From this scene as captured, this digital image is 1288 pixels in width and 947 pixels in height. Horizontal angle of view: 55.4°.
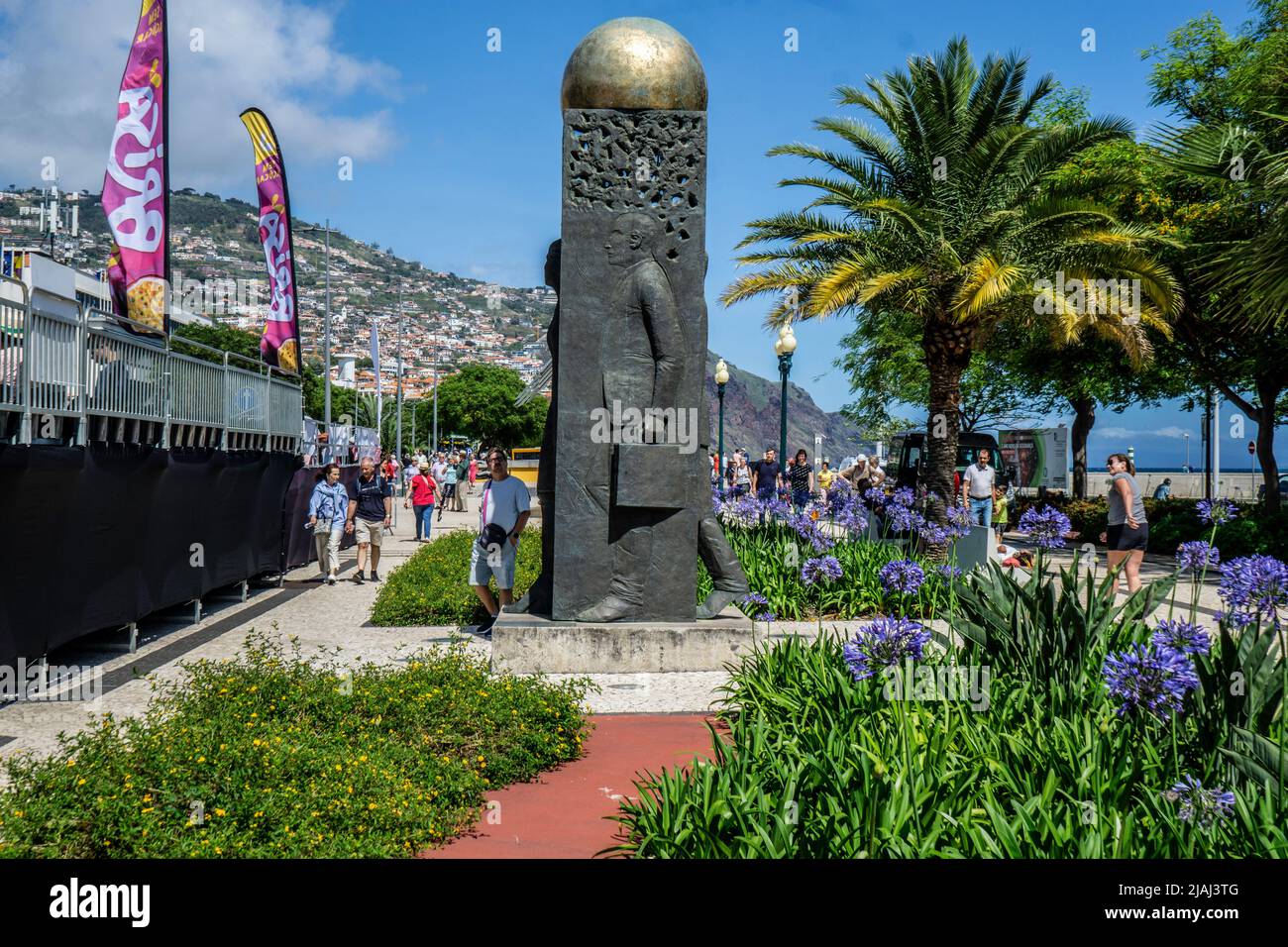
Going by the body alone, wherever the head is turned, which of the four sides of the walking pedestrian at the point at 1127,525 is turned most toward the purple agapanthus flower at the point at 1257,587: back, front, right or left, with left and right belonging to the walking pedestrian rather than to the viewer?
left

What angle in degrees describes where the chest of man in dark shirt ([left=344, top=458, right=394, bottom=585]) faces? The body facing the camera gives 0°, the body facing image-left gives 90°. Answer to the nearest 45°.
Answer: approximately 0°

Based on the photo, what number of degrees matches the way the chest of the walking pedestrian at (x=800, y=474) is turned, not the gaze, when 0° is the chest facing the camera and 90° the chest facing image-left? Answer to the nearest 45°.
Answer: approximately 0°

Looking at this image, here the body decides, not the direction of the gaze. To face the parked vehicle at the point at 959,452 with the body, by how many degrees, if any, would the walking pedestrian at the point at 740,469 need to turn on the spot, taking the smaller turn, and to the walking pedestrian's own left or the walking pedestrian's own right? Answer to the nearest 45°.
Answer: approximately 90° to the walking pedestrian's own left

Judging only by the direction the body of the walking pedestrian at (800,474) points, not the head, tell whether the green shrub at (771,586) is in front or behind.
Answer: in front

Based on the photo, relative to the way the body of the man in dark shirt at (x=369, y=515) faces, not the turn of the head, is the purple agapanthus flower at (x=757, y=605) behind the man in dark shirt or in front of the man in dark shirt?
in front

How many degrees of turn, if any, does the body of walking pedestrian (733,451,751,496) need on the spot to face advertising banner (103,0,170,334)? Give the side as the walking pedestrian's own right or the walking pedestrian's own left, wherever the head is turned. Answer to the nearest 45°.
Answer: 0° — they already face it

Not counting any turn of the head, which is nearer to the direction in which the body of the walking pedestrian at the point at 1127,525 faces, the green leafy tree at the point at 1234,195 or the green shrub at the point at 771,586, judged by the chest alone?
the green shrub

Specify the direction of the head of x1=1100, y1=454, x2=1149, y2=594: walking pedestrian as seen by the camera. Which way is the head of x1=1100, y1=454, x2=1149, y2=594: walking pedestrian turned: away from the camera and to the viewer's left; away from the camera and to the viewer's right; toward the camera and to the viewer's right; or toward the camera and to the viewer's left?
toward the camera and to the viewer's left
